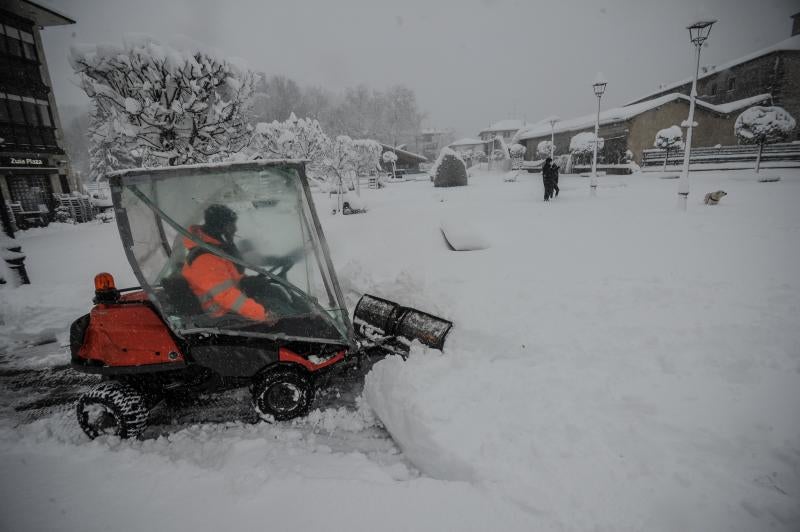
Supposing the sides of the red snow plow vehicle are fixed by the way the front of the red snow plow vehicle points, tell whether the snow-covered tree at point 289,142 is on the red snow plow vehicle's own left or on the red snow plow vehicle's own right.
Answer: on the red snow plow vehicle's own left

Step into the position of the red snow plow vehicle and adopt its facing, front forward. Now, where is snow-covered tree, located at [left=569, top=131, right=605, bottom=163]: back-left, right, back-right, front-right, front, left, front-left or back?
front-left

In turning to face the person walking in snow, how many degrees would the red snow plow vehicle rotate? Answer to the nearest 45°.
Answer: approximately 45° to its left

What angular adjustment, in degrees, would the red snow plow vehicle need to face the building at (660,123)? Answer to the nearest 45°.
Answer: approximately 45° to its left

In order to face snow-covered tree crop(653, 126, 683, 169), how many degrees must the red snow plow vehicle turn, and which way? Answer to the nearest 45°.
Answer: approximately 45° to its left

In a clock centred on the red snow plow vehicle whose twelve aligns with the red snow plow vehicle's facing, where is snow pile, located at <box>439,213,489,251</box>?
The snow pile is roughly at 11 o'clock from the red snow plow vehicle.

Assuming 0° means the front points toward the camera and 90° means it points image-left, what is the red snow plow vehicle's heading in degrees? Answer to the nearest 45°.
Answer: approximately 270°

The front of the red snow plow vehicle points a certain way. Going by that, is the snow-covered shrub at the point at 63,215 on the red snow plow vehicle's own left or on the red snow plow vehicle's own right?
on the red snow plow vehicle's own left

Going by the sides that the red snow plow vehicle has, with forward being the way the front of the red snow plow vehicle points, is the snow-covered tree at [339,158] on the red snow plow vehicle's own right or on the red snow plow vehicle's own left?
on the red snow plow vehicle's own left

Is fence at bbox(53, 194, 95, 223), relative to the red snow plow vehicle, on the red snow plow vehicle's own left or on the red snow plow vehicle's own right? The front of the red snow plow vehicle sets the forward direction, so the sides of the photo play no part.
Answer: on the red snow plow vehicle's own left
